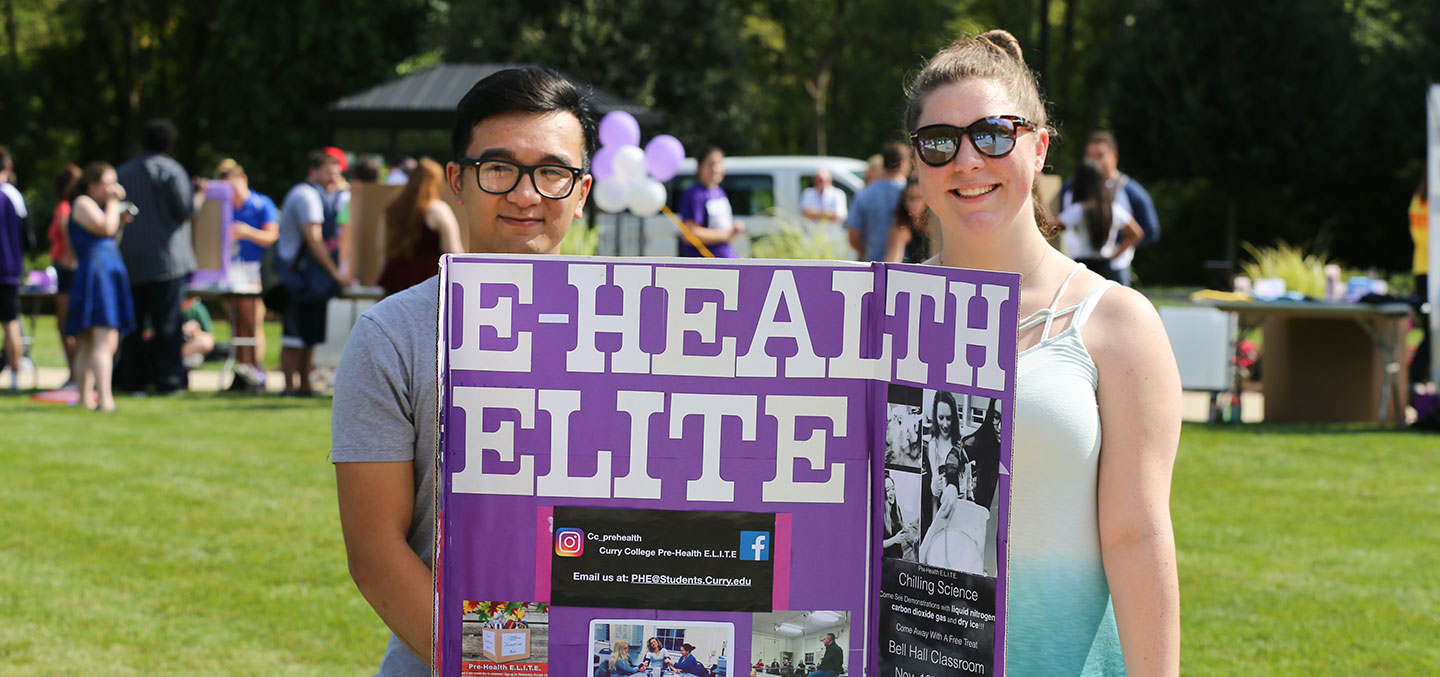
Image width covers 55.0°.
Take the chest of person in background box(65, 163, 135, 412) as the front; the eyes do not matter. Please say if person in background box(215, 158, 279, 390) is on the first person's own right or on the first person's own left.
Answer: on the first person's own left

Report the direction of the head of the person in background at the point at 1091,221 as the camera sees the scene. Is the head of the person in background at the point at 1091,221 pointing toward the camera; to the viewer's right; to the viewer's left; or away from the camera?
away from the camera

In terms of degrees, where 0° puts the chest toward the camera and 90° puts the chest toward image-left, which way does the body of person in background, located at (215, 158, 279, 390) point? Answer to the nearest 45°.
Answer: approximately 45°

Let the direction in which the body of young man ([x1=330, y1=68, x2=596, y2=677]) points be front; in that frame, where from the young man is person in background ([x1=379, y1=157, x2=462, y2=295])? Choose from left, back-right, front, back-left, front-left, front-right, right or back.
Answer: back

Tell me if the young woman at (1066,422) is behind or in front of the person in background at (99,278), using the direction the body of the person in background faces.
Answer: in front

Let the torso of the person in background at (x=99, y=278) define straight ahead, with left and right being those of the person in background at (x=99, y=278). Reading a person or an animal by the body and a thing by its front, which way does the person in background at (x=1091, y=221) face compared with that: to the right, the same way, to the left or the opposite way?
to the left

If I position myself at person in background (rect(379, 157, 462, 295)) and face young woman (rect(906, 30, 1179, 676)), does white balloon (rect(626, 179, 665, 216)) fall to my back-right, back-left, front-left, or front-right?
back-left

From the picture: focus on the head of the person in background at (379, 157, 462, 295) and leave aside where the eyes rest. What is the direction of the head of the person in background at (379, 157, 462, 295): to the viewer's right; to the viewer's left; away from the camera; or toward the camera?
away from the camera

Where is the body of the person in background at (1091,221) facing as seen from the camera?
away from the camera

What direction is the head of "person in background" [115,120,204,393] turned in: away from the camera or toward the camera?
away from the camera
